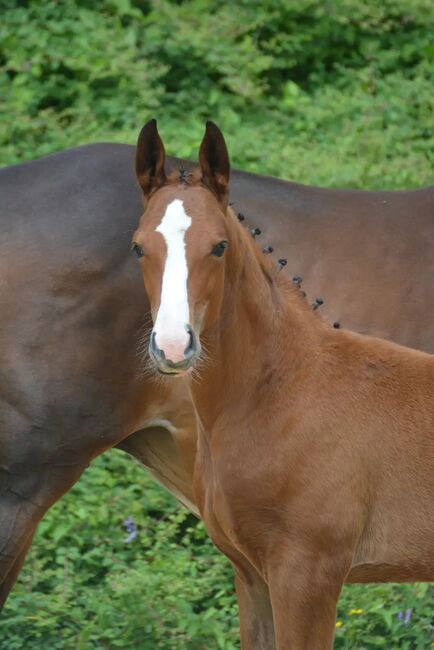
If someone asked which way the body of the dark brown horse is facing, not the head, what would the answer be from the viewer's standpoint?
to the viewer's right

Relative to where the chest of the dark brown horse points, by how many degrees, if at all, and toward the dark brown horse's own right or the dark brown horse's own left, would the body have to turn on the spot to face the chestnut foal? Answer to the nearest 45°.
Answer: approximately 45° to the dark brown horse's own right
